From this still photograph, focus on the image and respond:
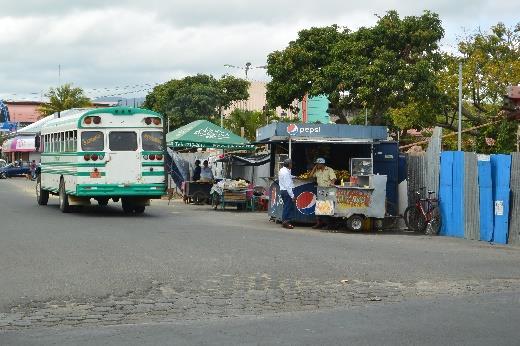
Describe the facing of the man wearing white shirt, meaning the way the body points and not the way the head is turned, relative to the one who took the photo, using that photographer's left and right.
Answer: facing to the right of the viewer

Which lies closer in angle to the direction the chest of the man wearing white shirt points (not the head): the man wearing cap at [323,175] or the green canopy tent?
the man wearing cap

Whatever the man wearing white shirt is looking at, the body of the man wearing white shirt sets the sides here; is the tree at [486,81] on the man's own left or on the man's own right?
on the man's own left

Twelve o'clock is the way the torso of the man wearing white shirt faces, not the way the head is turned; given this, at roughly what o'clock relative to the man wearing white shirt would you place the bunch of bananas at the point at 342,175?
The bunch of bananas is roughly at 11 o'clock from the man wearing white shirt.

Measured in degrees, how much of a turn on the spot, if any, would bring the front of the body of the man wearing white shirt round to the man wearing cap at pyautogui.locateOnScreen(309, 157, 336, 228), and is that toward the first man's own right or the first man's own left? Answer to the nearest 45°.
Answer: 0° — they already face them

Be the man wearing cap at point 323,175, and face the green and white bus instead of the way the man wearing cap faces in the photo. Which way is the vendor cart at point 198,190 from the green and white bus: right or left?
right

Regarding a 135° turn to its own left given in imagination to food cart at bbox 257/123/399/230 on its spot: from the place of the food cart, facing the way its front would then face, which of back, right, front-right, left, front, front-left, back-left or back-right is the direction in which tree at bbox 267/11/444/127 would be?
front-left

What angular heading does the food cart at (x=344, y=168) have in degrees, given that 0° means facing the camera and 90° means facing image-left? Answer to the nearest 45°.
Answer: approximately 0°

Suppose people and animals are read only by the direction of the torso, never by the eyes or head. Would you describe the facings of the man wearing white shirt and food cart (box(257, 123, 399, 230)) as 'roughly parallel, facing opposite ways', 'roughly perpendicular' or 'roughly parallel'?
roughly perpendicular
